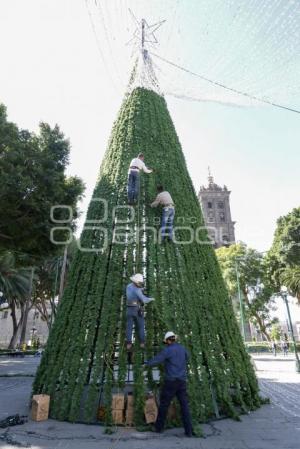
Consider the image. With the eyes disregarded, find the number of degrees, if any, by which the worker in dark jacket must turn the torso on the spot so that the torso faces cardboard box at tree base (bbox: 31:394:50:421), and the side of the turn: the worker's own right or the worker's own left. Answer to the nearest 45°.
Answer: approximately 45° to the worker's own left

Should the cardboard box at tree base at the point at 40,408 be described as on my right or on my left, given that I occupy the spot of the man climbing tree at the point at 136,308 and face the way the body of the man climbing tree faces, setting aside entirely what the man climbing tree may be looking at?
on my left

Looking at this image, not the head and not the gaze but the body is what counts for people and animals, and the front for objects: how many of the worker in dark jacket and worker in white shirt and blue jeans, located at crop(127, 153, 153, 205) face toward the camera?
0

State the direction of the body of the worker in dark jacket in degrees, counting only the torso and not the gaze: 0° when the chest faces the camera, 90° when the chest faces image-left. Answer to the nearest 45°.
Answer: approximately 135°

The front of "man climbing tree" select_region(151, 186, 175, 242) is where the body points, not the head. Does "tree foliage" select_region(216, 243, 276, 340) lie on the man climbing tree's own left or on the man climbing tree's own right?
on the man climbing tree's own right

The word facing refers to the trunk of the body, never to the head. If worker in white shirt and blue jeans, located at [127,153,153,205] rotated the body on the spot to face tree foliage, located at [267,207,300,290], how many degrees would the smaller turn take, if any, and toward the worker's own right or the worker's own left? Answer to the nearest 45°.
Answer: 0° — they already face it
